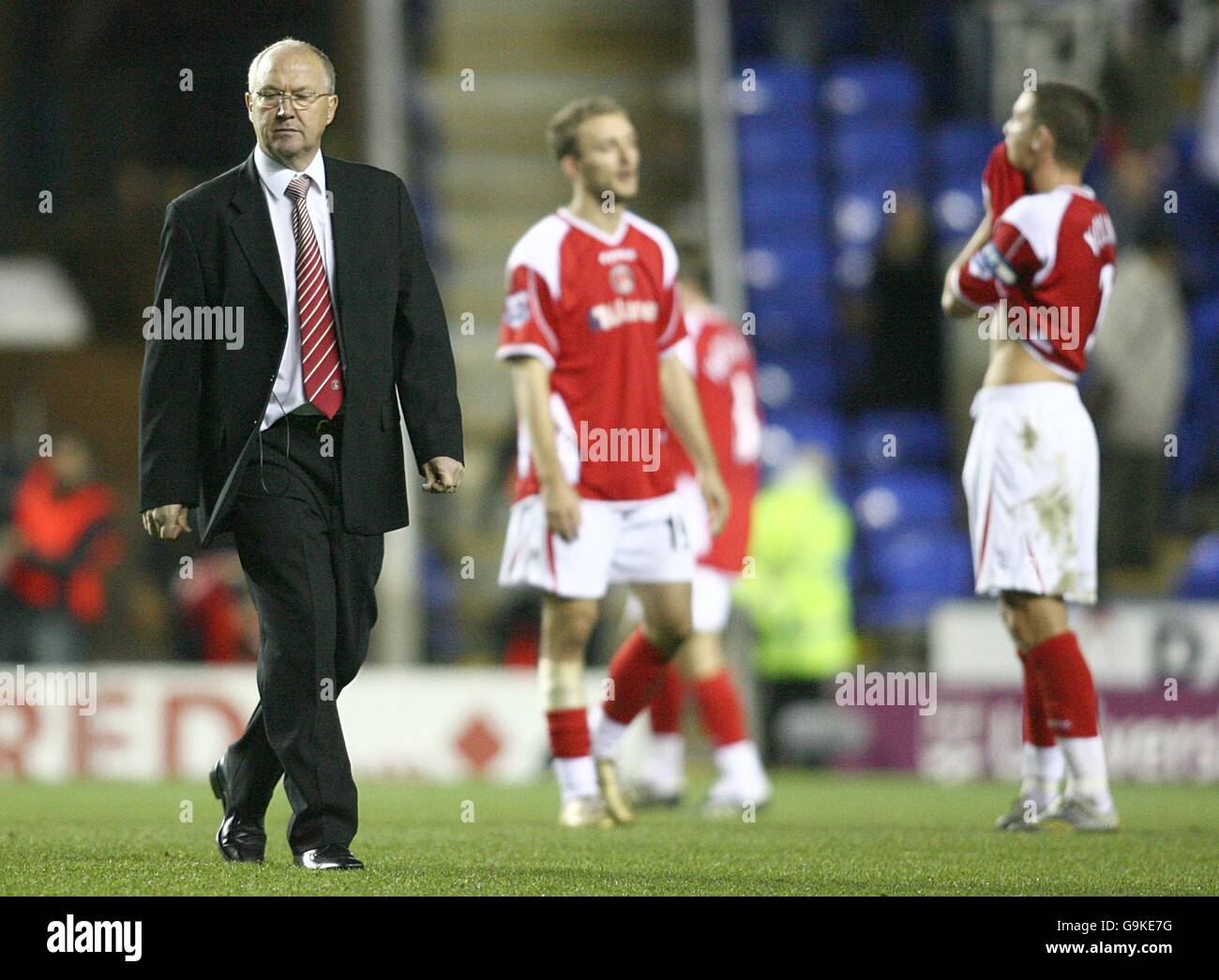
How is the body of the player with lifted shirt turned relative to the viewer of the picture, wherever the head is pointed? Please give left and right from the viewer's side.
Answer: facing to the left of the viewer

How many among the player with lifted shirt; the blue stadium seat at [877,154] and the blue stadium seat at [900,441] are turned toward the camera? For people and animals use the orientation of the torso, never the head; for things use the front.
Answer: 2

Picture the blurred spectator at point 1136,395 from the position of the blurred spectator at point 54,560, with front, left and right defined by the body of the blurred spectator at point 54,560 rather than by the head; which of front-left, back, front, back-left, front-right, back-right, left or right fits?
left

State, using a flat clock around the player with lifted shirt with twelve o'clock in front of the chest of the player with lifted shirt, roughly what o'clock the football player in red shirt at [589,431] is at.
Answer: The football player in red shirt is roughly at 12 o'clock from the player with lifted shirt.

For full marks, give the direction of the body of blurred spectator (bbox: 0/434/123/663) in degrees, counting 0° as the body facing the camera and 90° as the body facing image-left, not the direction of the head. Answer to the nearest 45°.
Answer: approximately 0°

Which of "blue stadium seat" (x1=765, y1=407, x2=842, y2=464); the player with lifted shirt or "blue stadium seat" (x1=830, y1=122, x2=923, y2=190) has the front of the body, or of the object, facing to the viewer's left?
the player with lifted shirt

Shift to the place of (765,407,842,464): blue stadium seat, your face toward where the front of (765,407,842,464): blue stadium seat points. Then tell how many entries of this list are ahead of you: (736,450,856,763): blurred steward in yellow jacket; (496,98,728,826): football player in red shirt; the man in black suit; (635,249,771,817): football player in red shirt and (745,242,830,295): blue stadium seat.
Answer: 4

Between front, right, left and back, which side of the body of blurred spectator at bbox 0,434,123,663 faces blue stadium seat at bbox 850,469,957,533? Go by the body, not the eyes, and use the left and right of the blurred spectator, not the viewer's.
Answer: left

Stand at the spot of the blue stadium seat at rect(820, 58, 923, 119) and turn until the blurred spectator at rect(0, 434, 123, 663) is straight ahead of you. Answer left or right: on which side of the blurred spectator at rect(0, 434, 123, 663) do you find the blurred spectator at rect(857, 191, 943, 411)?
left

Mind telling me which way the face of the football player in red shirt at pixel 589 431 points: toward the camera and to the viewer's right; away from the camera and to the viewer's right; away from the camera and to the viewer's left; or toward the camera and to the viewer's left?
toward the camera and to the viewer's right
